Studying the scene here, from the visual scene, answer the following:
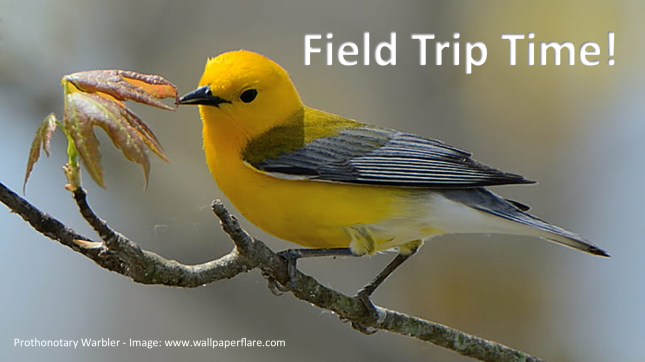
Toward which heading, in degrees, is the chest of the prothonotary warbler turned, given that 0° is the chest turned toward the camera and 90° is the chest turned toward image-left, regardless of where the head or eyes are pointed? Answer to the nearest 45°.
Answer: approximately 90°
